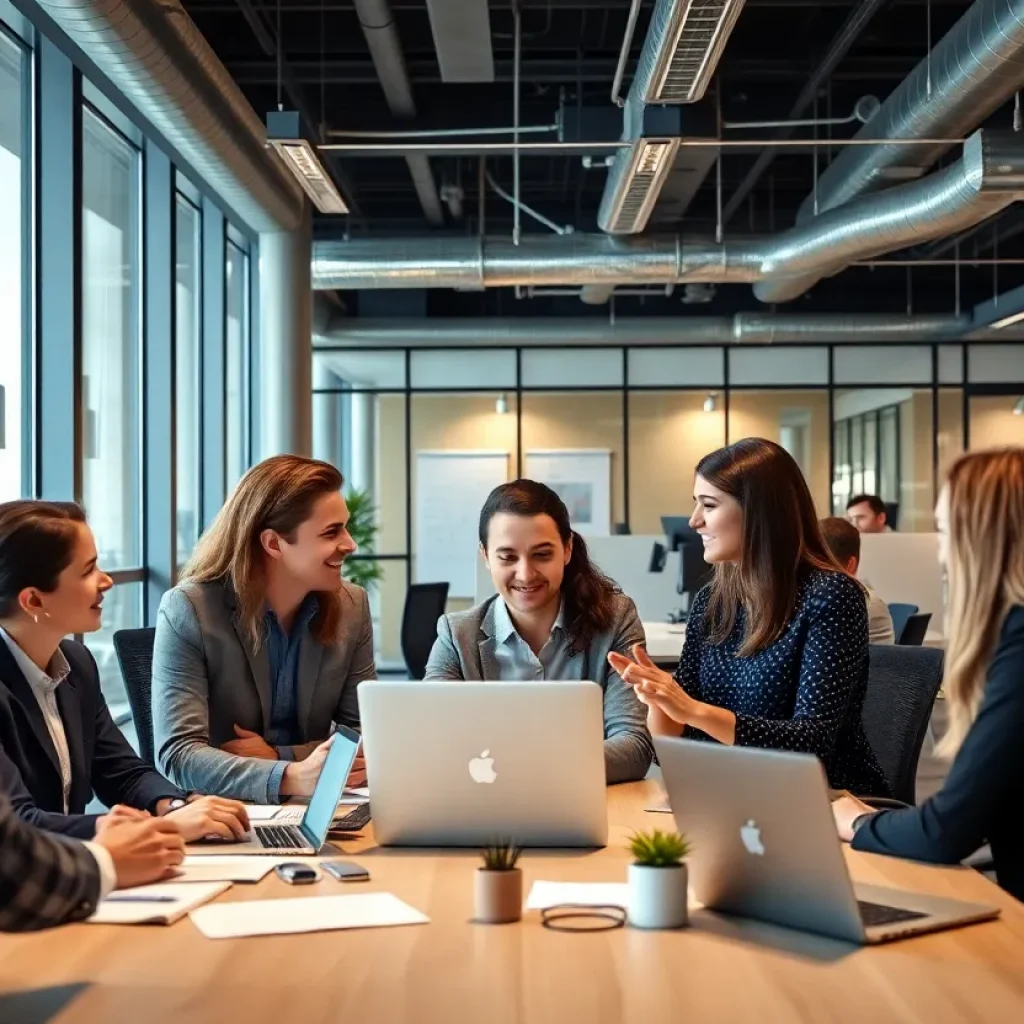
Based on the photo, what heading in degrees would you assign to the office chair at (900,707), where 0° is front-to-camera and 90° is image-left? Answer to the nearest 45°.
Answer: approximately 45°

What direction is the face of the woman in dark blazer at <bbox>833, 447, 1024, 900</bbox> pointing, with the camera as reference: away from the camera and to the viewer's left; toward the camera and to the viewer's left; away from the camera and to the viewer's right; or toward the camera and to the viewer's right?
away from the camera and to the viewer's left

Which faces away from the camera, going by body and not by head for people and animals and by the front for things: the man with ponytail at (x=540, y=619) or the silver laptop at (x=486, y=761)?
the silver laptop

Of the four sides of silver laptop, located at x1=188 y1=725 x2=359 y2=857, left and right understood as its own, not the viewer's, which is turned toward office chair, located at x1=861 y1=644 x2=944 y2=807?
back

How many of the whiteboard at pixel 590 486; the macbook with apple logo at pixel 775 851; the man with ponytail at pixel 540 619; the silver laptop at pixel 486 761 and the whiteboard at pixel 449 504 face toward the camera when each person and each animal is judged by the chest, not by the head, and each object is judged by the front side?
3

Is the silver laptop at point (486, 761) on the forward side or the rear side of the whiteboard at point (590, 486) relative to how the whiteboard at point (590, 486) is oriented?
on the forward side

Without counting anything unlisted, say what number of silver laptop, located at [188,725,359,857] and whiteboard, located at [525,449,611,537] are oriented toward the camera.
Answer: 1

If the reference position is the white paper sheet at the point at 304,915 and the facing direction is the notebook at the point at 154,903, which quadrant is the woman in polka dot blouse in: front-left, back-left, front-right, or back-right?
back-right

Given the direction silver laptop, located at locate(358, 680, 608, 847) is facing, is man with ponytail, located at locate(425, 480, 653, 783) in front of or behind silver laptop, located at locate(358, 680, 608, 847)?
in front

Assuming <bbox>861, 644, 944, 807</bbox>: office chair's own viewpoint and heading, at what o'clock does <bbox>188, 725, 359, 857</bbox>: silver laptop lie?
The silver laptop is roughly at 12 o'clock from the office chair.

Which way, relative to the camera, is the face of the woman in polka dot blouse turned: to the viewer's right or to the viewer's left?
to the viewer's left

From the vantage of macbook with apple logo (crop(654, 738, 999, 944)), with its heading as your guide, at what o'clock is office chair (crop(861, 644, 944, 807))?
The office chair is roughly at 11 o'clock from the macbook with apple logo.

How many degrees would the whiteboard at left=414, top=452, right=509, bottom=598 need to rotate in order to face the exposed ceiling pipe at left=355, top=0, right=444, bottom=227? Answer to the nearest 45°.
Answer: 0° — it already faces it

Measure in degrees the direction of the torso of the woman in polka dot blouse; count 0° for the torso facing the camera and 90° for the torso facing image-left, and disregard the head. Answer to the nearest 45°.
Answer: approximately 45°

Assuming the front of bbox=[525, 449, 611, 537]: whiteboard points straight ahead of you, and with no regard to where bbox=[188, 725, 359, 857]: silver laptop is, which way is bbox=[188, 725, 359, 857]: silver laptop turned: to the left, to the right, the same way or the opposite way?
to the right
